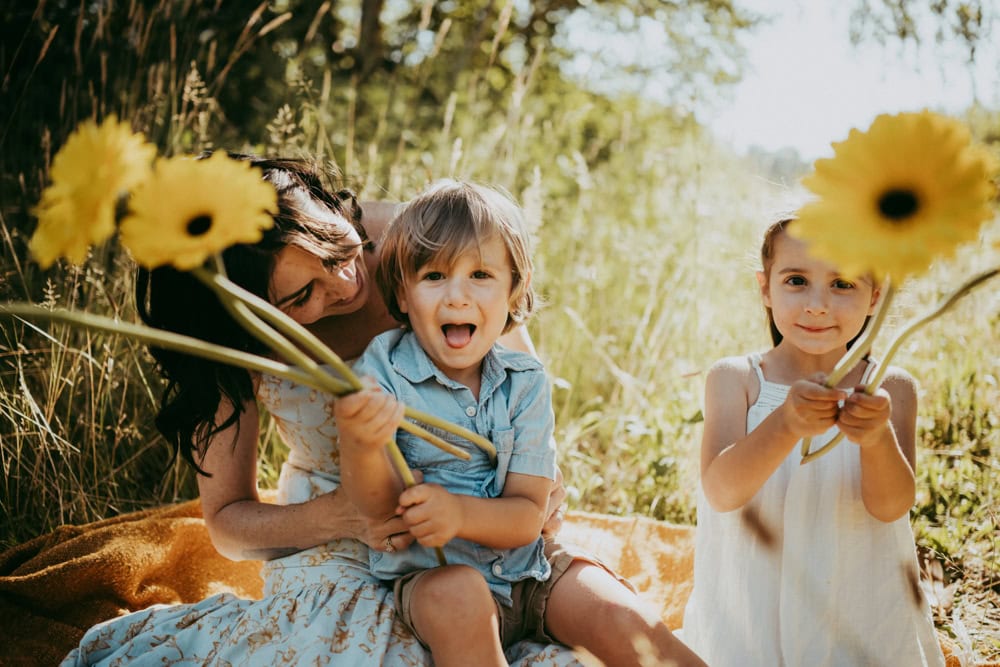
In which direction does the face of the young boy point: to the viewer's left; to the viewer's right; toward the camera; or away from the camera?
toward the camera

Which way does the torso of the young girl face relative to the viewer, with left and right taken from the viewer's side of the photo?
facing the viewer

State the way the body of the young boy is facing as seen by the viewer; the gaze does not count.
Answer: toward the camera

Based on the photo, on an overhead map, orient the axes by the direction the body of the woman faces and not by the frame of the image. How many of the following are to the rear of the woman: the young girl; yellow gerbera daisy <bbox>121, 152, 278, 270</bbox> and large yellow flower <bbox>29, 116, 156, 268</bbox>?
0

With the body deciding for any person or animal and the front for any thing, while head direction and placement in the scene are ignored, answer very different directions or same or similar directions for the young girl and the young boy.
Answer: same or similar directions

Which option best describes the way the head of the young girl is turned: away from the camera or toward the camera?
toward the camera

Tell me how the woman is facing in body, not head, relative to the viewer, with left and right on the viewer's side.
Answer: facing the viewer and to the right of the viewer

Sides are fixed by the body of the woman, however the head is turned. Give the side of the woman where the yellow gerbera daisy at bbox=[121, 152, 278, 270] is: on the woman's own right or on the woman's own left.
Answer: on the woman's own right

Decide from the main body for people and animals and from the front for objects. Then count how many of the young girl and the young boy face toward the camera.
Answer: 2

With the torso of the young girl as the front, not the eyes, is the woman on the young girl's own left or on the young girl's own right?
on the young girl's own right

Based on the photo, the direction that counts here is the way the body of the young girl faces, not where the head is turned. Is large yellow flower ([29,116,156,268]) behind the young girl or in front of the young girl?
in front
